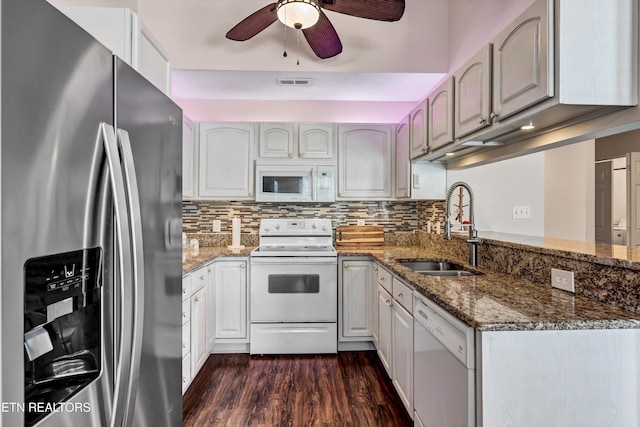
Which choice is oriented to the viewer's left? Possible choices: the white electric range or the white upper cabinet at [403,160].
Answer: the white upper cabinet

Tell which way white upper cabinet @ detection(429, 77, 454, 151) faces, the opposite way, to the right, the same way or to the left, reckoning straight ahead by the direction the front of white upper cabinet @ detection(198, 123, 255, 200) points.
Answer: to the right

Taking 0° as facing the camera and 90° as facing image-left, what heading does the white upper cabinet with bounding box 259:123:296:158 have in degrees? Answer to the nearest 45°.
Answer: approximately 0°

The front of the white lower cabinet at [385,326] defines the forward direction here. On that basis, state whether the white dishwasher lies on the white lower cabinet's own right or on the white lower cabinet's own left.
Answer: on the white lower cabinet's own left

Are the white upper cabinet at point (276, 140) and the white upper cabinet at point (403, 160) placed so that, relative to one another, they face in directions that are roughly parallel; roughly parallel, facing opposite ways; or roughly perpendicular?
roughly perpendicular

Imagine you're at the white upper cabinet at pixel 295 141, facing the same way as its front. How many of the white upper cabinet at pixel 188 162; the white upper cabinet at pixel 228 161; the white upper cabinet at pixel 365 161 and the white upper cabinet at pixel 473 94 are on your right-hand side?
2

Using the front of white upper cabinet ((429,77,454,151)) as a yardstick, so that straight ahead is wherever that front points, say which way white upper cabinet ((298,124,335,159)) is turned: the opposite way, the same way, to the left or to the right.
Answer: to the left

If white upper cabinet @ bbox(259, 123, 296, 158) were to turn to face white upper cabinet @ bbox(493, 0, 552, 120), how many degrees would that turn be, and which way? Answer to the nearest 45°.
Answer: approximately 45° to its left

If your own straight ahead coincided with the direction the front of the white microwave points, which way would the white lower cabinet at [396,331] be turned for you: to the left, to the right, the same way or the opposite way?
to the right
